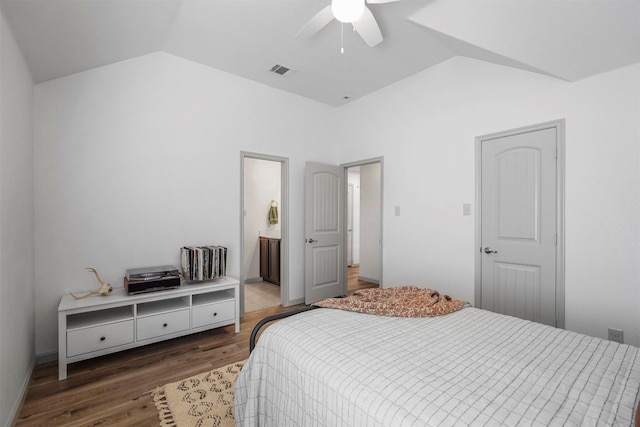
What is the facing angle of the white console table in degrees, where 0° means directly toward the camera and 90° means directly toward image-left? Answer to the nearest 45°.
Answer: approximately 315°

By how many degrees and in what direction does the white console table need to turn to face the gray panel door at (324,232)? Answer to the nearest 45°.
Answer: approximately 45° to its left

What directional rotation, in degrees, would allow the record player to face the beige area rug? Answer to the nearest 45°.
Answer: approximately 45° to its right
